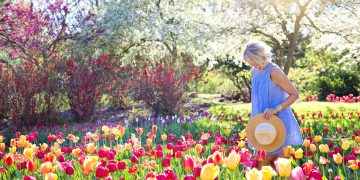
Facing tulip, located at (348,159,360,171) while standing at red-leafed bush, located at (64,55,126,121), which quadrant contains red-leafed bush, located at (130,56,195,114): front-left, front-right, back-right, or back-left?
front-left

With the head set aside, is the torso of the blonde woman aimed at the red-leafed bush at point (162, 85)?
no

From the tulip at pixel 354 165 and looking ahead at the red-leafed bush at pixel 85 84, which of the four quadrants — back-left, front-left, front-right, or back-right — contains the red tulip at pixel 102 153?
front-left

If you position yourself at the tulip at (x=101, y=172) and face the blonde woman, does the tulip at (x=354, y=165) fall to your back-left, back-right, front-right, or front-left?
front-right

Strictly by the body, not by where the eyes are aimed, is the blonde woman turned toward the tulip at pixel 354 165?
no
